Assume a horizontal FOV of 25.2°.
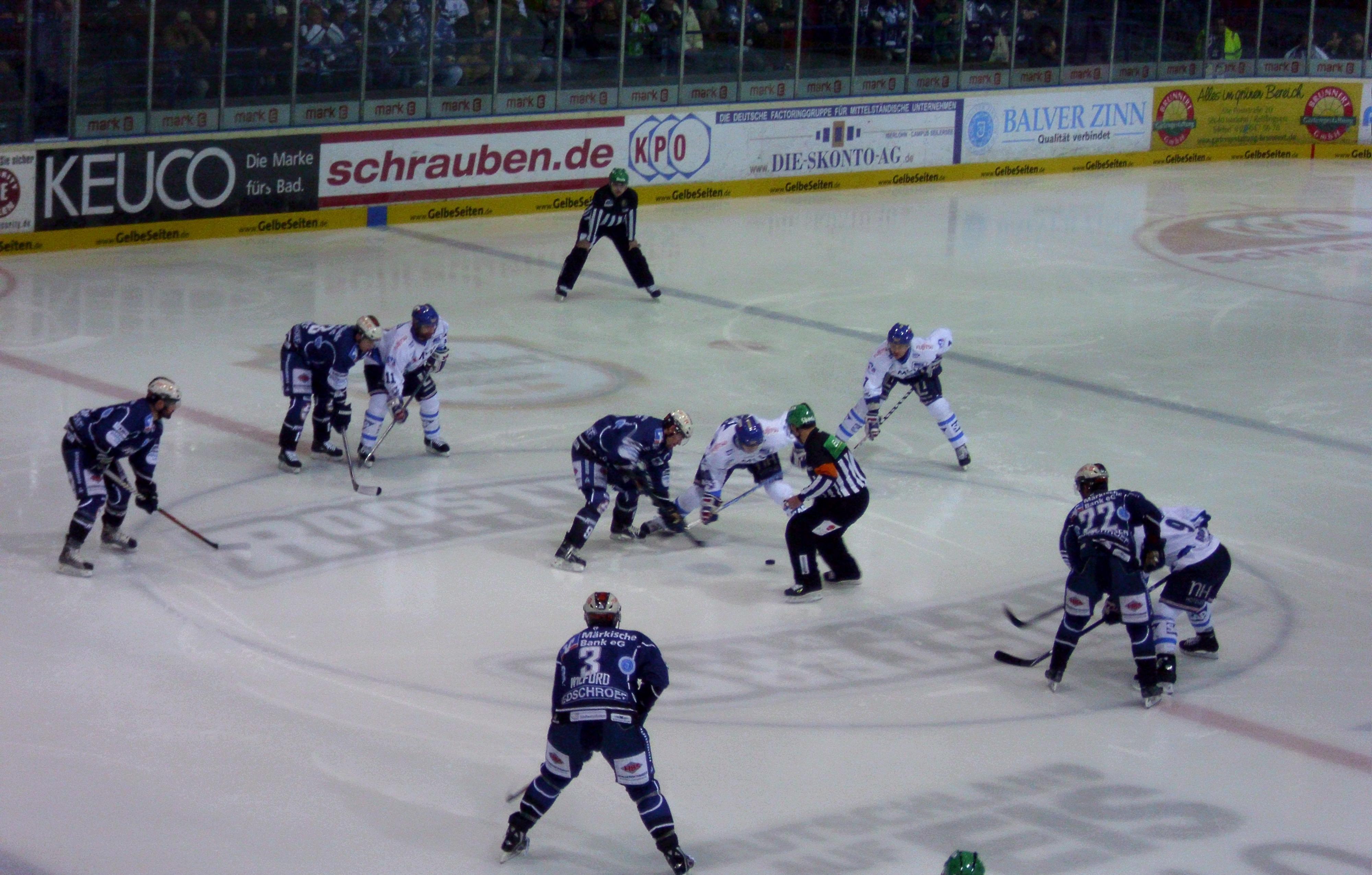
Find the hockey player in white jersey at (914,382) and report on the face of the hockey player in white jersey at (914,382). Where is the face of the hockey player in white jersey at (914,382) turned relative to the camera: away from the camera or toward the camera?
toward the camera

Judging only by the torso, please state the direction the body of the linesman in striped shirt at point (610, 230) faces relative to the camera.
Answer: toward the camera

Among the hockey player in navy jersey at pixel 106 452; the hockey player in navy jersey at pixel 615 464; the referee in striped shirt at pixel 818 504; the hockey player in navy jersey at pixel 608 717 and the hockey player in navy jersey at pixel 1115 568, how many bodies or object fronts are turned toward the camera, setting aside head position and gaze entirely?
0

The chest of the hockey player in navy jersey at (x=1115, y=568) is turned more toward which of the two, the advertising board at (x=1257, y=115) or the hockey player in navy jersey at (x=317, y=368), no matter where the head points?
the advertising board

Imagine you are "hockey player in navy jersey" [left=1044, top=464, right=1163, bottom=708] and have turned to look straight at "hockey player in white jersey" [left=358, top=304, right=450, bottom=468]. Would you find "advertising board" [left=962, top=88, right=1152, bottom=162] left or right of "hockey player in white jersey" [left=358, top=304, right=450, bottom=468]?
right

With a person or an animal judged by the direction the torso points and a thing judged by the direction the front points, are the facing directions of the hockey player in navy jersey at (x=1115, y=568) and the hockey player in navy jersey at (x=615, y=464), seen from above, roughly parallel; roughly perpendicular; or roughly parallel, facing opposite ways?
roughly perpendicular

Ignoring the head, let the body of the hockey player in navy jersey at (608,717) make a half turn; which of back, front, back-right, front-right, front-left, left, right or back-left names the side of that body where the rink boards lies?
back

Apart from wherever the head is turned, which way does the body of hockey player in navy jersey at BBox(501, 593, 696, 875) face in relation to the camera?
away from the camera

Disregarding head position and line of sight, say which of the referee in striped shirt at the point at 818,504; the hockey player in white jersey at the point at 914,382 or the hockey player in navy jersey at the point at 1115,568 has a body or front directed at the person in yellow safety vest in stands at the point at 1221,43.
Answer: the hockey player in navy jersey

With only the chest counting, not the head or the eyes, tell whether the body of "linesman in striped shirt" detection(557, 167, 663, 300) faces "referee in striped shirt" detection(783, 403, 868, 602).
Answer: yes

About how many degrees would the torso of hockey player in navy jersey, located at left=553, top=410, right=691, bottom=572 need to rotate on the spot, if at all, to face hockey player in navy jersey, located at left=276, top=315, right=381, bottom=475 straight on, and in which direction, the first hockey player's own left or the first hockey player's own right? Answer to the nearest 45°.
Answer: approximately 135° to the first hockey player's own left

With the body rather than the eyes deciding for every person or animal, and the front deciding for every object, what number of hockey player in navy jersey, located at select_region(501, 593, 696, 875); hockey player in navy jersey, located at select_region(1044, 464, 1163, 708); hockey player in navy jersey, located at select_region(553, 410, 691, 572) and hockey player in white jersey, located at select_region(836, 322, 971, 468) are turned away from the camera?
2

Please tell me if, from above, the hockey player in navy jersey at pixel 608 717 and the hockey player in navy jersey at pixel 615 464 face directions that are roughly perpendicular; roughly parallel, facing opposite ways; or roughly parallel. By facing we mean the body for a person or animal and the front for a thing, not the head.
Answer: roughly perpendicular

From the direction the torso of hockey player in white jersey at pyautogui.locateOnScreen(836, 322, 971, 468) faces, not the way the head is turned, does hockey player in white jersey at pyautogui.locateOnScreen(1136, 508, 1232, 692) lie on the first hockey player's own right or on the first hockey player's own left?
on the first hockey player's own left

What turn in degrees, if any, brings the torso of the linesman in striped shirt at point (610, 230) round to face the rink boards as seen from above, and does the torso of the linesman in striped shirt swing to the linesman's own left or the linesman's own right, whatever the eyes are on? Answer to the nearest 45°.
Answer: approximately 180°

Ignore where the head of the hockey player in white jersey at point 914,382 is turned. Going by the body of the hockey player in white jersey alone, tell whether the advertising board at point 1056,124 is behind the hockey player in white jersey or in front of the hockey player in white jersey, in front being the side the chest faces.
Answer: behind

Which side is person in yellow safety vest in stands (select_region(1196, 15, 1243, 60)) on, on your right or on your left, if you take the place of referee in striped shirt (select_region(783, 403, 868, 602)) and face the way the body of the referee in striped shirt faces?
on your right
